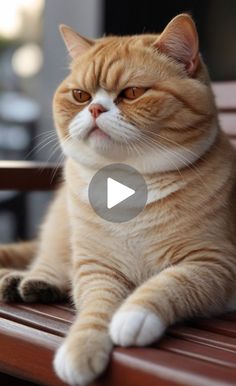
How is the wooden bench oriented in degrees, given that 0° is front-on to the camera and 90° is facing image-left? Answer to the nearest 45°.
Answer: approximately 45°
